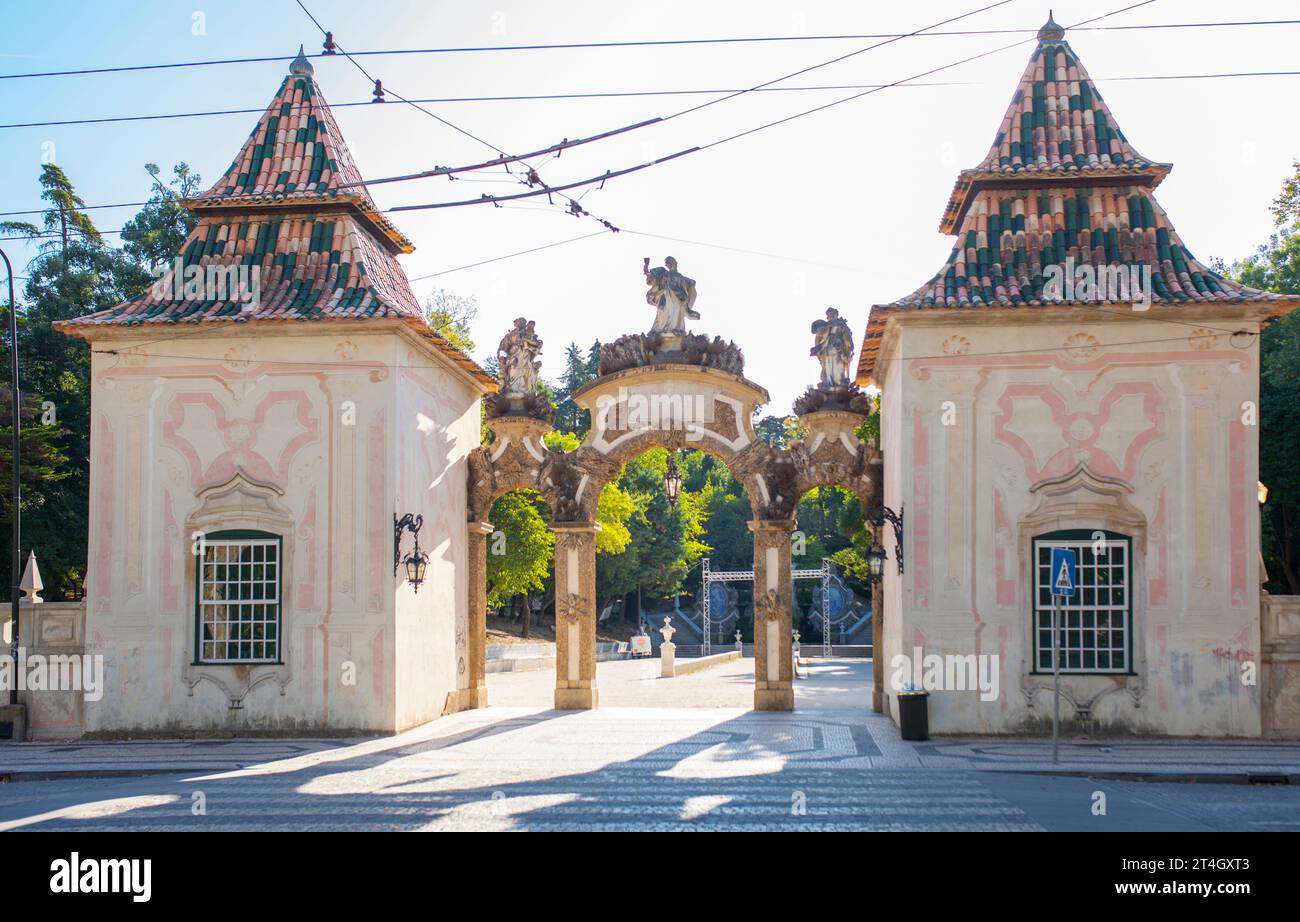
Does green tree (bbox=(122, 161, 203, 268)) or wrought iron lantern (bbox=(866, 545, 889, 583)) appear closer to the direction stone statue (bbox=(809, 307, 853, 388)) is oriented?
the wrought iron lantern

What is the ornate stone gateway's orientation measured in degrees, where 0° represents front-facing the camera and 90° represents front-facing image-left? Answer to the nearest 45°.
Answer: approximately 0°

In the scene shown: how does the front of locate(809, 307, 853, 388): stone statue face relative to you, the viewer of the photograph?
facing the viewer

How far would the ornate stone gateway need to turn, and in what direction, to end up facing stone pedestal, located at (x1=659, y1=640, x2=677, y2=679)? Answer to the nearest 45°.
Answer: approximately 180°

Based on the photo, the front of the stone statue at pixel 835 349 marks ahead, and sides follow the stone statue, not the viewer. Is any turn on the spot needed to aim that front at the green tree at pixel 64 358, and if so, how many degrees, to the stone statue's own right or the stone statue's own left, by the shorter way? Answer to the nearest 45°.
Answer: approximately 135° to the stone statue's own right

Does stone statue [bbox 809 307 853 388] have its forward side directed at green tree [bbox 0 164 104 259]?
no

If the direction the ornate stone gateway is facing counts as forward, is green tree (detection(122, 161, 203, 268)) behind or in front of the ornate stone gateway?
behind

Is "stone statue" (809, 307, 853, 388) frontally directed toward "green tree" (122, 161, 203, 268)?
no

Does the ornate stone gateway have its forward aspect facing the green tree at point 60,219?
no

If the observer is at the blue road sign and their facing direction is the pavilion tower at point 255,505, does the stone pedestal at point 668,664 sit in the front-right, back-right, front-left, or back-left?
front-right

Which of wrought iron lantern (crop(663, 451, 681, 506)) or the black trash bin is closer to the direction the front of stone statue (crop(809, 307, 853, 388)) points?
the black trash bin

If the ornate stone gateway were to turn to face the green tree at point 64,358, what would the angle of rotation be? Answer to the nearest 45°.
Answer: approximately 135° to its right
